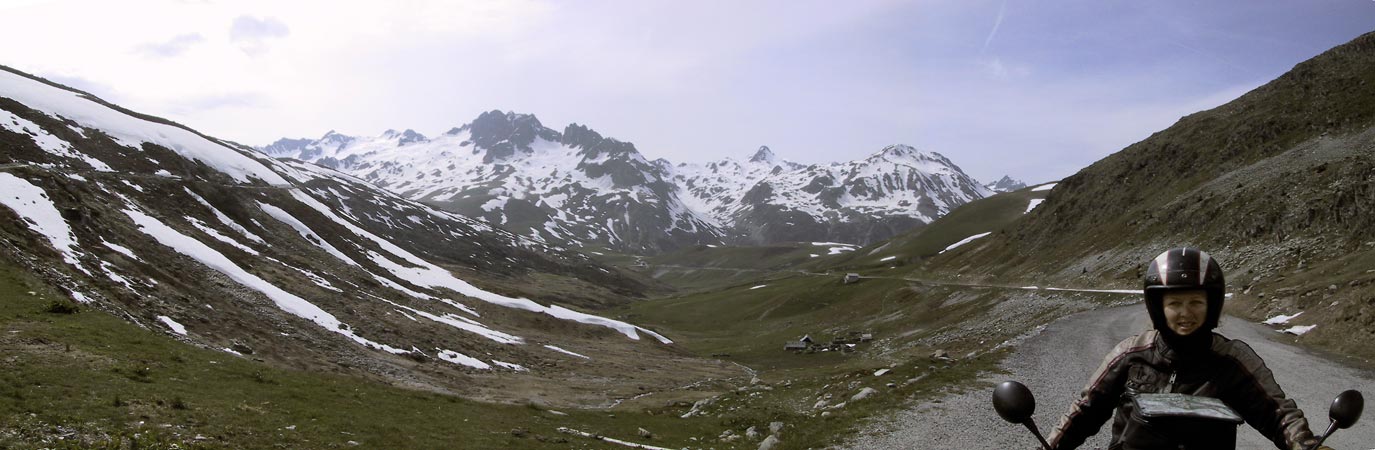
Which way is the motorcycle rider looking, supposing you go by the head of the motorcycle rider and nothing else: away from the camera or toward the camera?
toward the camera

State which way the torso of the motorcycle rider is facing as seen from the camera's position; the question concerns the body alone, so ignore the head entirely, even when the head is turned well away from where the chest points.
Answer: toward the camera
